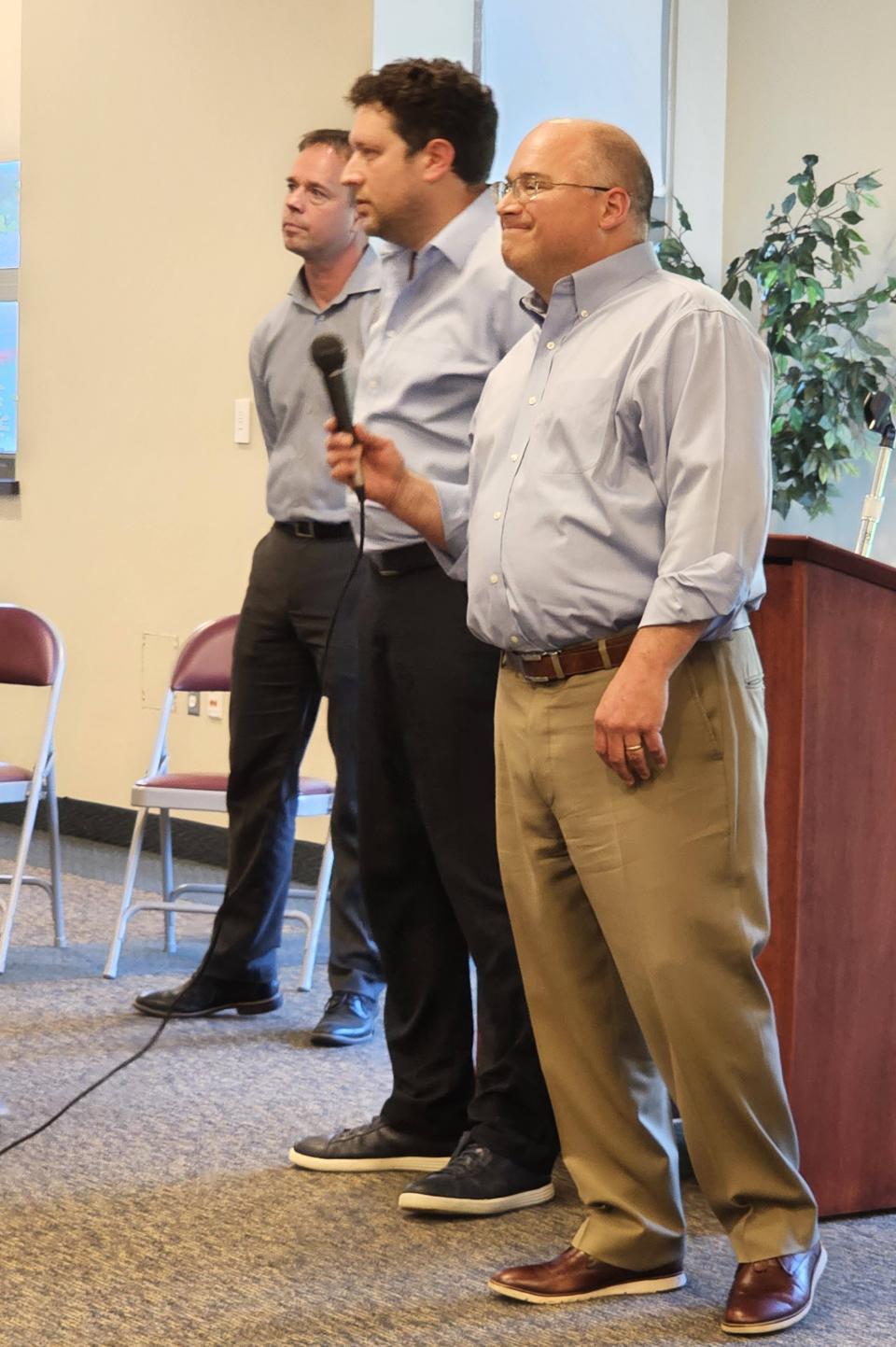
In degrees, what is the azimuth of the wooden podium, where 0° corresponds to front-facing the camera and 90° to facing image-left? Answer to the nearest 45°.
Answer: approximately 45°

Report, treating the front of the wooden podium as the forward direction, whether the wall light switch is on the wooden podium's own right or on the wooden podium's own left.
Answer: on the wooden podium's own right

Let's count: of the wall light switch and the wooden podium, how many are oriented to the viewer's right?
0

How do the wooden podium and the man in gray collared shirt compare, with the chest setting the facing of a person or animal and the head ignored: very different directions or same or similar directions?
same or similar directions

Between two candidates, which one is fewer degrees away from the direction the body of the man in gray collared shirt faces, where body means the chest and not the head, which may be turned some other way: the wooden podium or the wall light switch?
the wooden podium

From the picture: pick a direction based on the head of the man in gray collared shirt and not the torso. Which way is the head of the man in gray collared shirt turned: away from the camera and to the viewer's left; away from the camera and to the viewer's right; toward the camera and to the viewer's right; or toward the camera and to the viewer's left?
toward the camera and to the viewer's left

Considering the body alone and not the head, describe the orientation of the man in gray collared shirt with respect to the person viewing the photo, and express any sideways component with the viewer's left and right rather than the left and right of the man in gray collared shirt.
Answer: facing the viewer and to the left of the viewer

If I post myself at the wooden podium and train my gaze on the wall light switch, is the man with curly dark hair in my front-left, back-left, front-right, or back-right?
front-left

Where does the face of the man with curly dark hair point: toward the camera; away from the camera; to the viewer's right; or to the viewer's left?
to the viewer's left

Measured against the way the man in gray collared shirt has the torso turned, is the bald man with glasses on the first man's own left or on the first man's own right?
on the first man's own left

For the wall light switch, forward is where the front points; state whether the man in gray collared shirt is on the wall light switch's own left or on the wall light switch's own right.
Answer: on the wall light switch's own left
